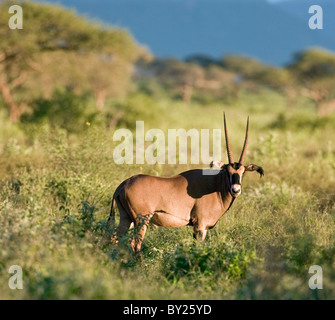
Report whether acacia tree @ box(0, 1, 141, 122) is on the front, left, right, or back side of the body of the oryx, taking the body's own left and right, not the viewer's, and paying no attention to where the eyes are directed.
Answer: left

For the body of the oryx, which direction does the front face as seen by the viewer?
to the viewer's right

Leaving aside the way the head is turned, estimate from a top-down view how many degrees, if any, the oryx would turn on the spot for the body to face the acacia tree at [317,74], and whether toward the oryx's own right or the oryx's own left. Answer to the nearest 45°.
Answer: approximately 90° to the oryx's own left

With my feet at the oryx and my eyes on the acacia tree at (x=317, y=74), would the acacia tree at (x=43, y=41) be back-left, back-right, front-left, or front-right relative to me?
front-left
